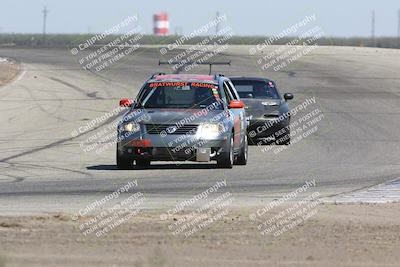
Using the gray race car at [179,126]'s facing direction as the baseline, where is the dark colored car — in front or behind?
behind

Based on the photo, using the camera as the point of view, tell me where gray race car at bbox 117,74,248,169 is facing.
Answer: facing the viewer
